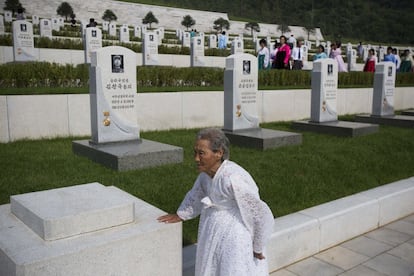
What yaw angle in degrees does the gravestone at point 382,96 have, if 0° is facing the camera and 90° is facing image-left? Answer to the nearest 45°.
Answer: approximately 315°

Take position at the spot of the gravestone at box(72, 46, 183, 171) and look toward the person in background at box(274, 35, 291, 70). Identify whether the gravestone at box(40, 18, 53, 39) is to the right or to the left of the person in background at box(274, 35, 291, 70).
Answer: left

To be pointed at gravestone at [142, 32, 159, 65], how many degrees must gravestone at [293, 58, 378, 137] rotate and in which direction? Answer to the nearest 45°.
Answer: approximately 180°

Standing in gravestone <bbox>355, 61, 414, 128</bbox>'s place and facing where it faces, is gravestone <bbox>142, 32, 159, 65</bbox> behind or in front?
behind

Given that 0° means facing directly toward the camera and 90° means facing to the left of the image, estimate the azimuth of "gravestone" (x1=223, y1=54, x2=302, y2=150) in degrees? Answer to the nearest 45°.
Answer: approximately 315°

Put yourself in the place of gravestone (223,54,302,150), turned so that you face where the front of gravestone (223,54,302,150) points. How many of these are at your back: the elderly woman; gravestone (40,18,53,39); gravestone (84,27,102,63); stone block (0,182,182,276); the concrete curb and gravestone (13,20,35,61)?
3

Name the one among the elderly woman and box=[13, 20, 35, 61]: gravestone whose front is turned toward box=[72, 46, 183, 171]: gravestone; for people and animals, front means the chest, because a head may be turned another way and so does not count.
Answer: box=[13, 20, 35, 61]: gravestone

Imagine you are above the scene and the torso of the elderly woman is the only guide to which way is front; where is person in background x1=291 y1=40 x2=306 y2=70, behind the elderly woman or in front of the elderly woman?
behind

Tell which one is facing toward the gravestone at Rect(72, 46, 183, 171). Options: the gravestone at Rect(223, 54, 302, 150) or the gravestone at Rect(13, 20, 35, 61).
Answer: the gravestone at Rect(13, 20, 35, 61)

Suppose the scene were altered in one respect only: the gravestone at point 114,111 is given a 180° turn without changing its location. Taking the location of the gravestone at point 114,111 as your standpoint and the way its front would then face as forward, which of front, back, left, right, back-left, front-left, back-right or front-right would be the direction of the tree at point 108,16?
front-right

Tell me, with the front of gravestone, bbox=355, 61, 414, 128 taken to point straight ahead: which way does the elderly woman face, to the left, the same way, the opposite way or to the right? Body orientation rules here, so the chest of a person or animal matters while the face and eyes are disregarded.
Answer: to the right

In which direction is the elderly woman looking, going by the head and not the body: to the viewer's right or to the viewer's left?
to the viewer's left

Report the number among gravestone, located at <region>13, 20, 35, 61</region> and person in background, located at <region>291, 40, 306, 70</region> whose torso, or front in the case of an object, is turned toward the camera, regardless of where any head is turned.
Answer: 2
